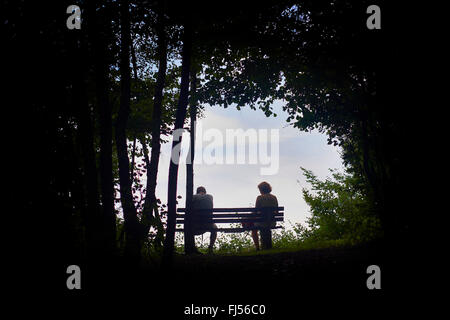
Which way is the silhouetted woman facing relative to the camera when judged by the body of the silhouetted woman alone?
away from the camera

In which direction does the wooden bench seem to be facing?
away from the camera
